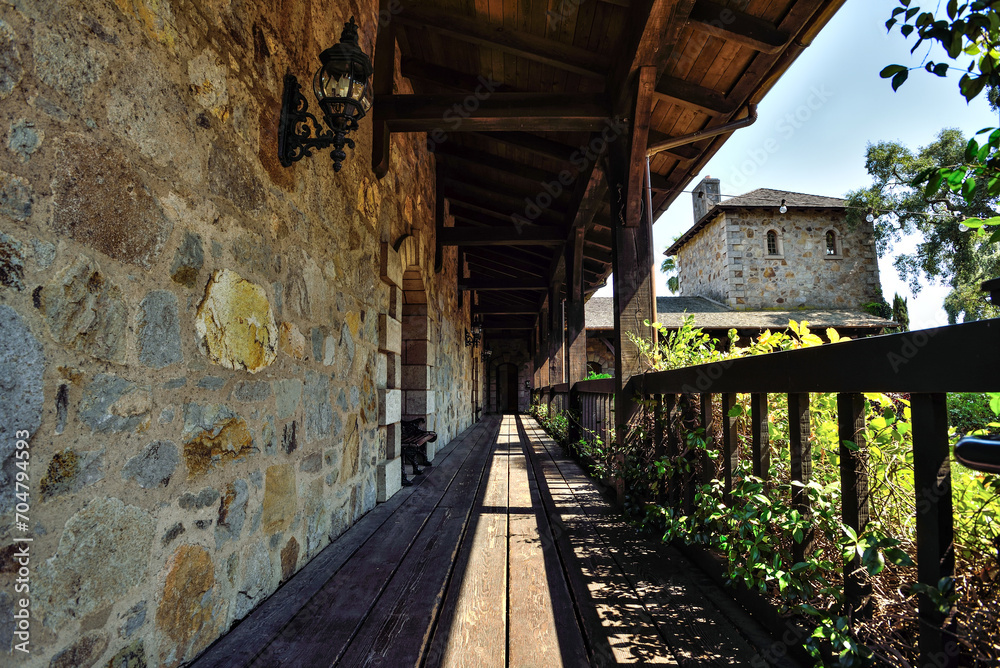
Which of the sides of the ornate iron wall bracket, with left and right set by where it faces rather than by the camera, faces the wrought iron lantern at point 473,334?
left

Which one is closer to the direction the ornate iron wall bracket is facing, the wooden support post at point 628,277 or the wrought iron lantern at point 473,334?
the wooden support post

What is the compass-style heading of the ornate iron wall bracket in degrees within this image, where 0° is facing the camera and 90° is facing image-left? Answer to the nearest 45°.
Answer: approximately 270°

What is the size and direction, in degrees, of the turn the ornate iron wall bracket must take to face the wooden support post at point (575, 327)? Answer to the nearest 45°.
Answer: approximately 45° to its left

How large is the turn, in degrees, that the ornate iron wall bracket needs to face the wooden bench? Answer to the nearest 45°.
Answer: approximately 90° to its left

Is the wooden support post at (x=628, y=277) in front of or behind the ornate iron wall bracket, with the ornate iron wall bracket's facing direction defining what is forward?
in front

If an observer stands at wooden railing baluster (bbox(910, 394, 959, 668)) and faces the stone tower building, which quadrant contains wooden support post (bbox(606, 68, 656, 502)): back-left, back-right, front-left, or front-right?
front-left

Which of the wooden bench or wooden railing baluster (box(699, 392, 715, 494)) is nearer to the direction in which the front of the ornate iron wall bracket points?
the wooden railing baluster

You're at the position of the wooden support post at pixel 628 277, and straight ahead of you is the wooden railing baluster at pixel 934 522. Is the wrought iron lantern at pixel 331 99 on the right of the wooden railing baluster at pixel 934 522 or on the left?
right
